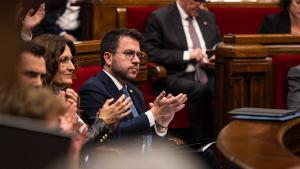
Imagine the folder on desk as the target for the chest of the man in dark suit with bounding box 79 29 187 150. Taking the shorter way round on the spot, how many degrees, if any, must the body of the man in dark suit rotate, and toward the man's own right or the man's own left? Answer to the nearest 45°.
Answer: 0° — they already face it

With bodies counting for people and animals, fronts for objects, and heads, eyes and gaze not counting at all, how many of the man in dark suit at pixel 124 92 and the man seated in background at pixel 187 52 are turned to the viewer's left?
0

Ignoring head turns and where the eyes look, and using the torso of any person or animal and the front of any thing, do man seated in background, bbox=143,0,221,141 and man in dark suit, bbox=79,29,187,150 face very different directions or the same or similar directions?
same or similar directions

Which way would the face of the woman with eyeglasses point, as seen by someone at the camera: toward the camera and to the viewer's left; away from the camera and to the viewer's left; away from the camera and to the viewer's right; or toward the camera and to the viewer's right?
toward the camera and to the viewer's right

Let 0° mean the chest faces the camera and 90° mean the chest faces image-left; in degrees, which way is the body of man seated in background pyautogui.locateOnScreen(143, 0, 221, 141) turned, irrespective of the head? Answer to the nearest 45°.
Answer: approximately 315°

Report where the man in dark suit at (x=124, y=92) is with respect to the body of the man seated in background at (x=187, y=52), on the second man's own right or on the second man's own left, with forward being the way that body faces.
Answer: on the second man's own right

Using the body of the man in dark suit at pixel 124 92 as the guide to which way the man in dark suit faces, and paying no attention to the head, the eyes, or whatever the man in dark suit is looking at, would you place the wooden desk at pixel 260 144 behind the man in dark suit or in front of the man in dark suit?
in front

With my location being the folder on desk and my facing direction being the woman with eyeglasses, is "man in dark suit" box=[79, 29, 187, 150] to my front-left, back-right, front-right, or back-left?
front-right

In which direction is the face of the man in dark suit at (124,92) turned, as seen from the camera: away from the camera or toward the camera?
toward the camera

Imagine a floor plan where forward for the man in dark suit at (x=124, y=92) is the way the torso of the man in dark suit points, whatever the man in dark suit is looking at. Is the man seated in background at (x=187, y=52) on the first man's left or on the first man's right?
on the first man's left

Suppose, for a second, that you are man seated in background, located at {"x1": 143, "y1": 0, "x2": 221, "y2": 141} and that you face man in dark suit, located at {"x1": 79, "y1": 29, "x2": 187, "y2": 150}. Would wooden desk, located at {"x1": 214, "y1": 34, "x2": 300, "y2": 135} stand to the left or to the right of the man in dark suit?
left

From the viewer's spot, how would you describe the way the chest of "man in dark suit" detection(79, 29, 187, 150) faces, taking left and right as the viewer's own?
facing the viewer and to the right of the viewer
